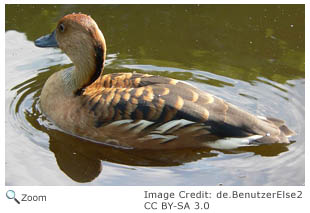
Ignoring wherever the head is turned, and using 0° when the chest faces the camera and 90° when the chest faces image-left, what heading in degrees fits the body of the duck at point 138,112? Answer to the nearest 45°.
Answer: approximately 90°
